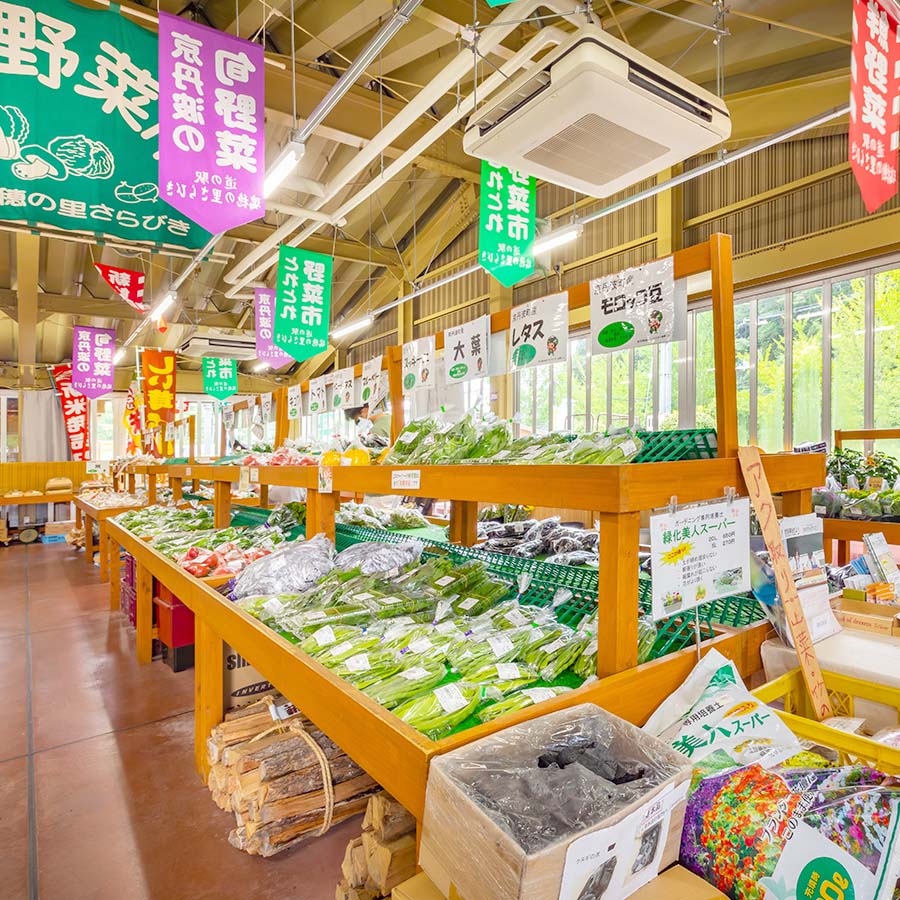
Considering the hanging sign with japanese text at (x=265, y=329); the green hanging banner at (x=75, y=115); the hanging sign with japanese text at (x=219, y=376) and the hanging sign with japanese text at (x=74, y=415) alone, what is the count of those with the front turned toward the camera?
4

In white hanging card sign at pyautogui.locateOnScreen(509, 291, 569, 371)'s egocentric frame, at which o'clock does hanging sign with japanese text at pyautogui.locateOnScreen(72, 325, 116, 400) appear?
The hanging sign with japanese text is roughly at 3 o'clock from the white hanging card sign.

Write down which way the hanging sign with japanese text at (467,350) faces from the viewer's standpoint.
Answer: facing the viewer and to the left of the viewer

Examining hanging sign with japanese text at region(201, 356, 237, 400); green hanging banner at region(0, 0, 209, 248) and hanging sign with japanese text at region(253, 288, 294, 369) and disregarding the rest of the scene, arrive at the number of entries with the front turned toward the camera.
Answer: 3

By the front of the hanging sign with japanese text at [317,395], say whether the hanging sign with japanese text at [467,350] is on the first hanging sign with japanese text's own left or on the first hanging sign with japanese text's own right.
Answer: on the first hanging sign with japanese text's own left

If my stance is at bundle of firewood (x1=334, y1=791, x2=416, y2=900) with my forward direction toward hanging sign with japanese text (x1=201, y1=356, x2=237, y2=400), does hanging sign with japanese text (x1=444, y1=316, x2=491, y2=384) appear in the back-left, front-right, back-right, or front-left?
front-right

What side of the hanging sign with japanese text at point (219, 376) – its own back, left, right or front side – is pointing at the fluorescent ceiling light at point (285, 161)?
front

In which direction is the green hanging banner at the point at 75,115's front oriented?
toward the camera

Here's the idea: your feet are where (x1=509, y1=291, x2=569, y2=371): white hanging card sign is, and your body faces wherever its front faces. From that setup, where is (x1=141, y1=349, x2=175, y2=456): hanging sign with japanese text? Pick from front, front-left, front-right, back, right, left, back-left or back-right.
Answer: right
